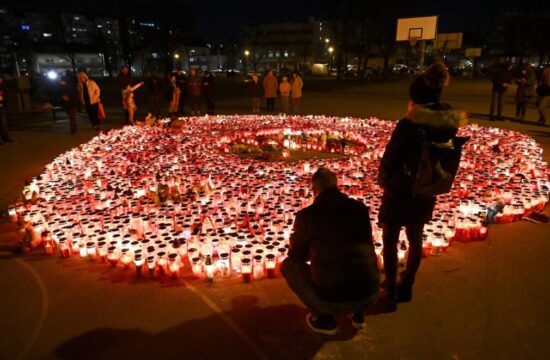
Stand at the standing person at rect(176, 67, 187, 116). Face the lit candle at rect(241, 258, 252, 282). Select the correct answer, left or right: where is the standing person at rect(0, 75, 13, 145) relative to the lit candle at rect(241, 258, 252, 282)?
right

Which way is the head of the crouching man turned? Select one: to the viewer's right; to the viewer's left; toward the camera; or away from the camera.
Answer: away from the camera

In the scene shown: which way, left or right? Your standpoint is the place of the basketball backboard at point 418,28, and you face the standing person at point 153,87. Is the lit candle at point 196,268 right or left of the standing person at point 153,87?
left

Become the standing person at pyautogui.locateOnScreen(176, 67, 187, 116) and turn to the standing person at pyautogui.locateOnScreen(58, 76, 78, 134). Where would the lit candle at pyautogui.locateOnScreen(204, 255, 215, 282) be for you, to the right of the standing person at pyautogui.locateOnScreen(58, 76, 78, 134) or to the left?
left
